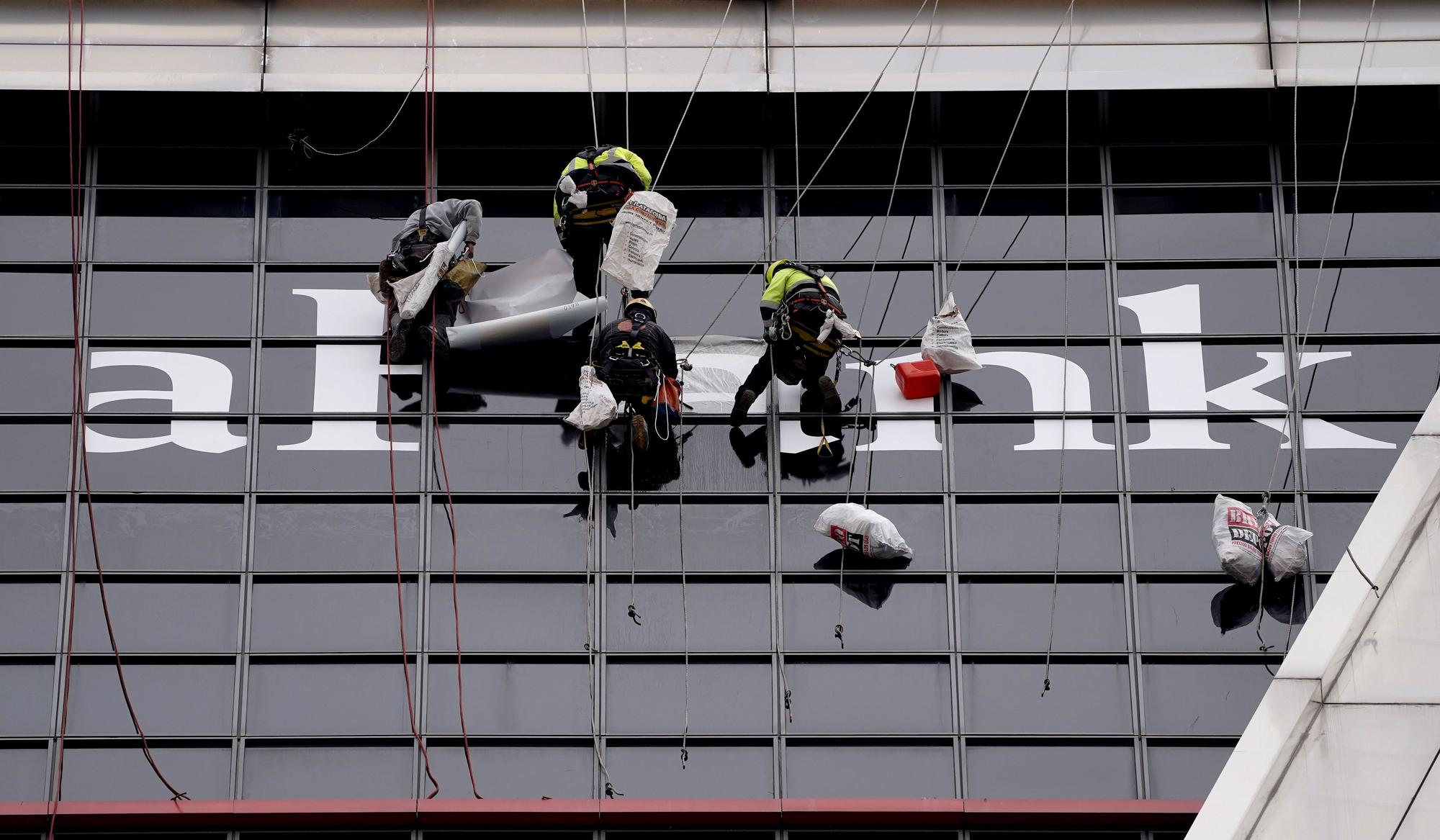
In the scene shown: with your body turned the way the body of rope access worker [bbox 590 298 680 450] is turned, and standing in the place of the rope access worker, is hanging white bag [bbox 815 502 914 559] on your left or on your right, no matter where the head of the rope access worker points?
on your right

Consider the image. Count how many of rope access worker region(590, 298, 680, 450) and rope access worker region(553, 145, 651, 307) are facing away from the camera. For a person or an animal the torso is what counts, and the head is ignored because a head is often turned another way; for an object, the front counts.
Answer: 2

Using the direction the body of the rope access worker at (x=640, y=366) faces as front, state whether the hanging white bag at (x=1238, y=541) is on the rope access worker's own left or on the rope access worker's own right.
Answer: on the rope access worker's own right

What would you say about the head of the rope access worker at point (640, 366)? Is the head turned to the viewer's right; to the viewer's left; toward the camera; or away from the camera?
away from the camera

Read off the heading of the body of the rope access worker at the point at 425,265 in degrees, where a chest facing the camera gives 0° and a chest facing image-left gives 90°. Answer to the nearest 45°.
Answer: approximately 225°

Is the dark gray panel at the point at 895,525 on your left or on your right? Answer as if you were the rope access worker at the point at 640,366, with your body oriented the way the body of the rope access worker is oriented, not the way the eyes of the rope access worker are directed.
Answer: on your right

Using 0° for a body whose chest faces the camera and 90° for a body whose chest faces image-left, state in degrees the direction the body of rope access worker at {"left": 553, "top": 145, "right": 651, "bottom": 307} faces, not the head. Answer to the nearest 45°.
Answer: approximately 180°

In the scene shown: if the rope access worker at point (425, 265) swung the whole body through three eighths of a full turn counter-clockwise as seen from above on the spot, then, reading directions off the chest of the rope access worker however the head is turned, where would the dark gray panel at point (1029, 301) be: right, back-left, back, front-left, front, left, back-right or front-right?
back

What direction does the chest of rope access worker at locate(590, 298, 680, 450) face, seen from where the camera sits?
away from the camera

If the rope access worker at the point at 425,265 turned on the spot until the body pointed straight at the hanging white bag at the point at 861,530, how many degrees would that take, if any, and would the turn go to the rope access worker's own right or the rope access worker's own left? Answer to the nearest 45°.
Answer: approximately 45° to the rope access worker's own right

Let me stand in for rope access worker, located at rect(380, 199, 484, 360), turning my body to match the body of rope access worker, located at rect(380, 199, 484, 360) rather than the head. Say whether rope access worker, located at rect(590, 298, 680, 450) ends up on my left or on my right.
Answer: on my right
